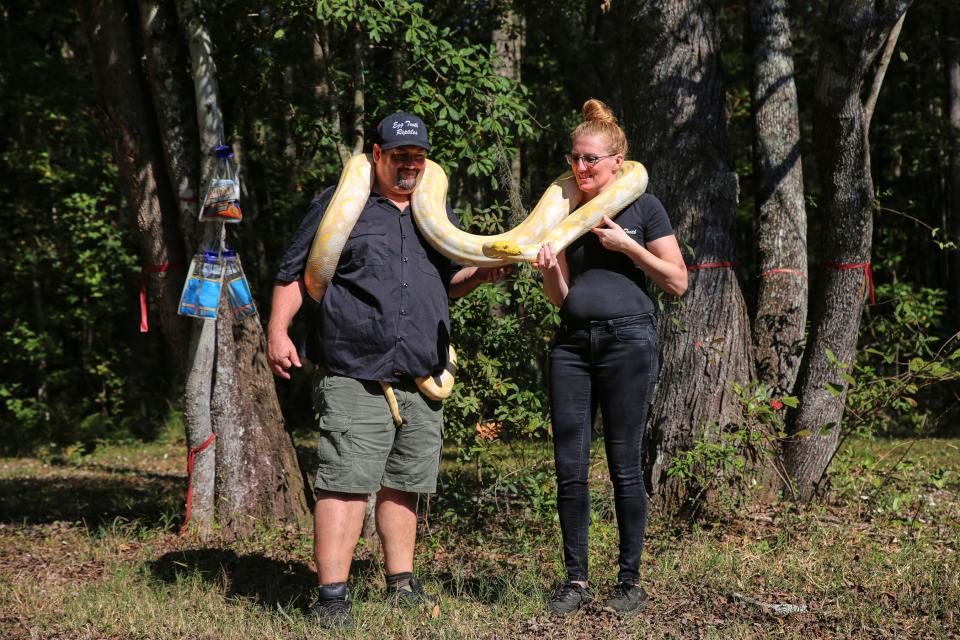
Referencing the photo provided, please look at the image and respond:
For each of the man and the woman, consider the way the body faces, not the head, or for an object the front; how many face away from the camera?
0

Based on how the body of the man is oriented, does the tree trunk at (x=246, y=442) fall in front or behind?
behind

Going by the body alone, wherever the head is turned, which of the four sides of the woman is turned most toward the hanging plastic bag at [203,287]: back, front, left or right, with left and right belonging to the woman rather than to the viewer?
right

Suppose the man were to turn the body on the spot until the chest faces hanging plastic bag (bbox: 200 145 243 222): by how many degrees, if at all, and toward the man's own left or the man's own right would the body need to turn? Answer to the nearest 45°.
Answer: approximately 180°

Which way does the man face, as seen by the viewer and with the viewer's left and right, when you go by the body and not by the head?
facing the viewer and to the right of the viewer

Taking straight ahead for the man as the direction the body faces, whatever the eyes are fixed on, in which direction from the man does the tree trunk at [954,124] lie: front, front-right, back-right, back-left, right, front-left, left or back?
left

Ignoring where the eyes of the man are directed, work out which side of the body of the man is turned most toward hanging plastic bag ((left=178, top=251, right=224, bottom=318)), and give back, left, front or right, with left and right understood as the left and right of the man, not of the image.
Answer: back

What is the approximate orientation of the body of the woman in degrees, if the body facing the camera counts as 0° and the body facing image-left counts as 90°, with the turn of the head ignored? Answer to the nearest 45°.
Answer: approximately 45°
